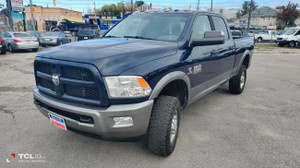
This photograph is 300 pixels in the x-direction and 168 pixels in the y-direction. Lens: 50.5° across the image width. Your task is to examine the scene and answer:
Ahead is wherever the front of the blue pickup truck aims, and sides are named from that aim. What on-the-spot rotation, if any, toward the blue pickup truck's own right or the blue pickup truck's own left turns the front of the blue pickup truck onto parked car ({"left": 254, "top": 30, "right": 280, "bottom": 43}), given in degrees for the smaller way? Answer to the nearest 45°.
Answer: approximately 180°

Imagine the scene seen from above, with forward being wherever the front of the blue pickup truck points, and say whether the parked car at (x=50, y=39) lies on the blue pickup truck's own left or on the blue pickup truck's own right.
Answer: on the blue pickup truck's own right

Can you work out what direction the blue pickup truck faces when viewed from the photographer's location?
facing the viewer and to the left of the viewer

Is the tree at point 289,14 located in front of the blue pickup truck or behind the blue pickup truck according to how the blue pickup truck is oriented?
behind

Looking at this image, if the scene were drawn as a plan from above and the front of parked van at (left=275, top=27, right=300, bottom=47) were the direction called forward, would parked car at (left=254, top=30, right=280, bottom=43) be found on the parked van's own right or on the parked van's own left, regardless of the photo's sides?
on the parked van's own right

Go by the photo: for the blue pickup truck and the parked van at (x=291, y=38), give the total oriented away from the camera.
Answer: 0

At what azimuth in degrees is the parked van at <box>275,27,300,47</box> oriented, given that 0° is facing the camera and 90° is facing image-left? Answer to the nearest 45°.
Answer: approximately 45°
